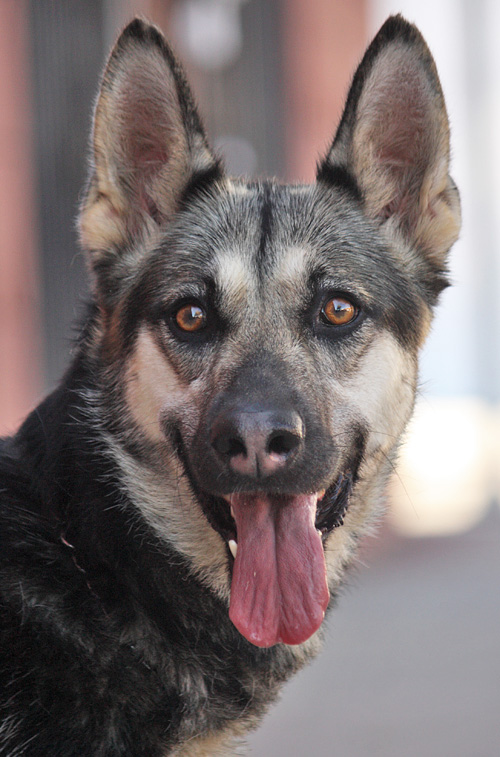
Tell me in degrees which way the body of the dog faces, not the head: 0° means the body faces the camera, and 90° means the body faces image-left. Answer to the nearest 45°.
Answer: approximately 315°
